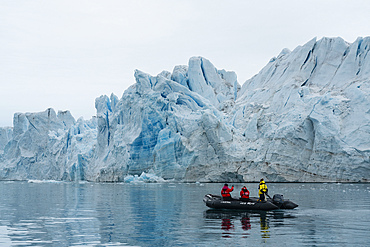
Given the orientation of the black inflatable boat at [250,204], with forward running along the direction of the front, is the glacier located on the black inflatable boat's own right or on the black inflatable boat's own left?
on the black inflatable boat's own right

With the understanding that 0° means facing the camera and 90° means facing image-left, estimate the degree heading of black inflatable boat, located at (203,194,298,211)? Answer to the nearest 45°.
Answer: approximately 90°
